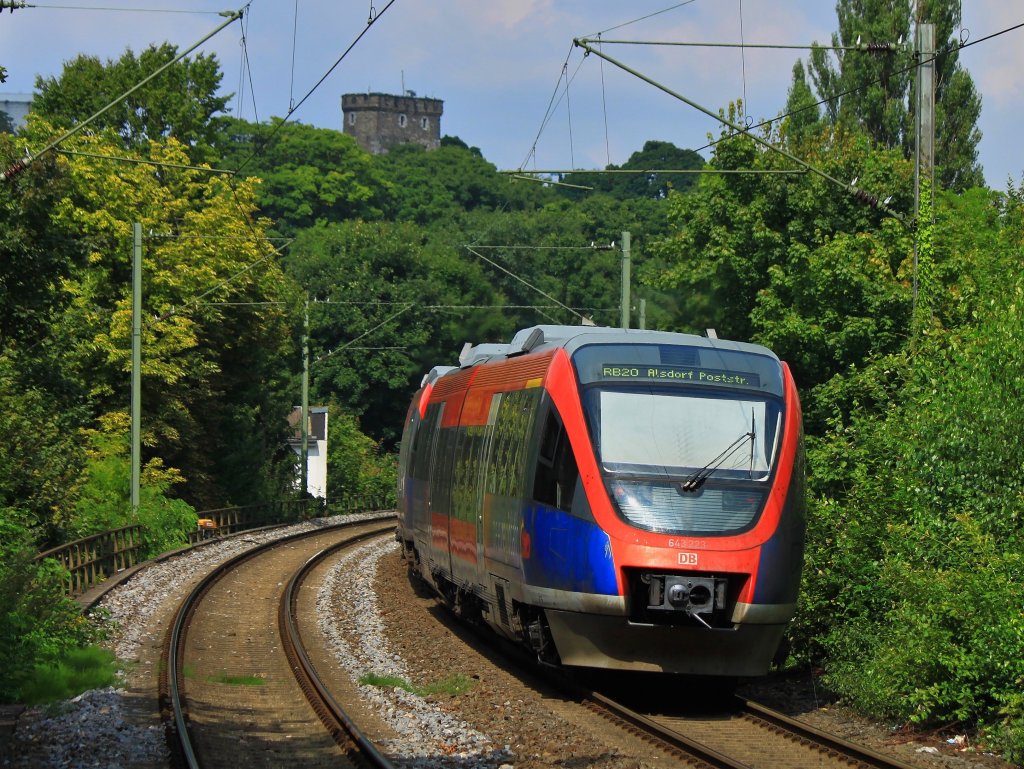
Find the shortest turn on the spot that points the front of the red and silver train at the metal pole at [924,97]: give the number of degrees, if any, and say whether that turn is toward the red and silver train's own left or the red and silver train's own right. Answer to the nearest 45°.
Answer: approximately 90° to the red and silver train's own left

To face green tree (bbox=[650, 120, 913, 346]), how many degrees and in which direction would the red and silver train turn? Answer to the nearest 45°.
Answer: approximately 135° to its left

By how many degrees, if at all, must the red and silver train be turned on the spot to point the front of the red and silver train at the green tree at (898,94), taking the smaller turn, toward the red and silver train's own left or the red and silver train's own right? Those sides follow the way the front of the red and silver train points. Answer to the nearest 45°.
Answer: approximately 135° to the red and silver train's own left

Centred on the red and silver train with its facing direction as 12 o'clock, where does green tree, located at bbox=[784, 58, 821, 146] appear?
The green tree is roughly at 8 o'clock from the red and silver train.

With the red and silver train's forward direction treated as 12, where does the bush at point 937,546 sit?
The bush is roughly at 10 o'clock from the red and silver train.

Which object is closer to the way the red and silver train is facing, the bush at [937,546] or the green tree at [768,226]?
the bush
